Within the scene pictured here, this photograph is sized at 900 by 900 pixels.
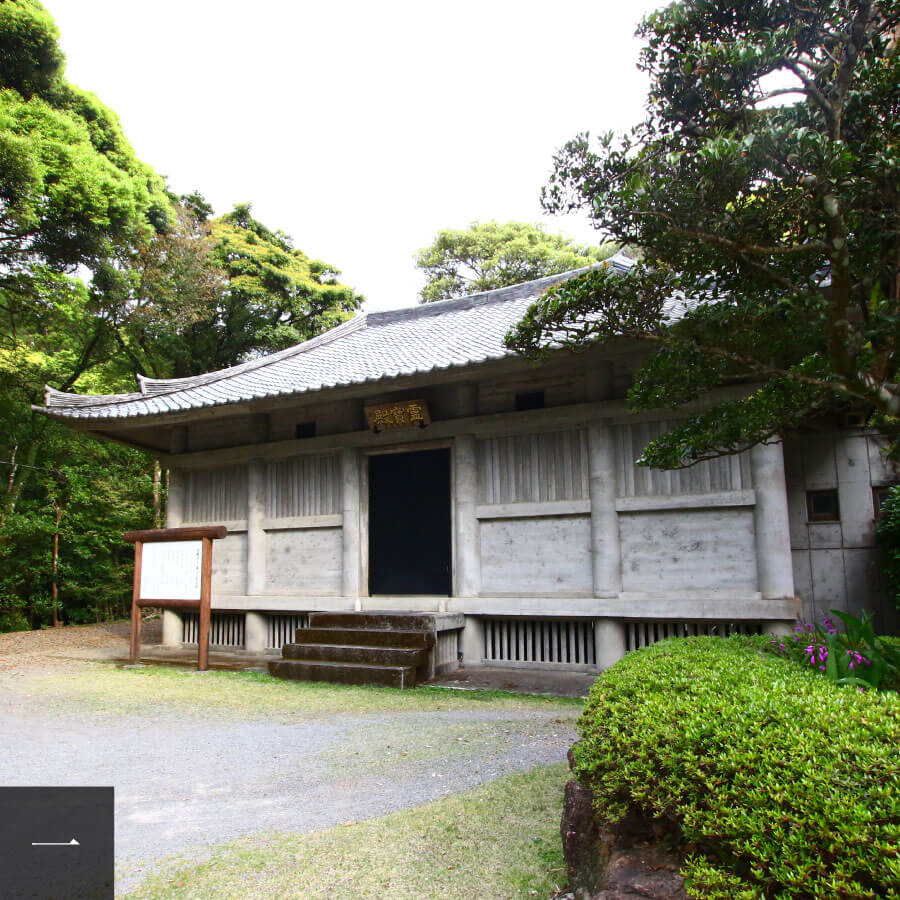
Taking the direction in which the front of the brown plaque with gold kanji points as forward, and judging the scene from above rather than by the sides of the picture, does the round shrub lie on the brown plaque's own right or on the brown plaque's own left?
on the brown plaque's own left

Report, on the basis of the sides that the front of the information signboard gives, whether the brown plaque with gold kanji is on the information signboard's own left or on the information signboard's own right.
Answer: on the information signboard's own left

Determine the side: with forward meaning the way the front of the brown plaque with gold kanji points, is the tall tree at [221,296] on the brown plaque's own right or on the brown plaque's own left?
on the brown plaque's own right

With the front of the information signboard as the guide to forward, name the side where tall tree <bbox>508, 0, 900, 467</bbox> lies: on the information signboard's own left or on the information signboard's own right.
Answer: on the information signboard's own left

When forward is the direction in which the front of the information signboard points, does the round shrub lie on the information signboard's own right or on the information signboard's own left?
on the information signboard's own left

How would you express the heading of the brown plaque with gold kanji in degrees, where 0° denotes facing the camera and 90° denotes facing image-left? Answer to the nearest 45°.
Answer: approximately 45°

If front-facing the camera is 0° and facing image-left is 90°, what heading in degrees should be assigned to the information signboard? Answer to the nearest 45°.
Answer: approximately 45°

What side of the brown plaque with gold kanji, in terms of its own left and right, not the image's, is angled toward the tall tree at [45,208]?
right

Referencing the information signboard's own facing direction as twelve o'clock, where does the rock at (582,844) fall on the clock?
The rock is roughly at 10 o'clock from the information signboard.
